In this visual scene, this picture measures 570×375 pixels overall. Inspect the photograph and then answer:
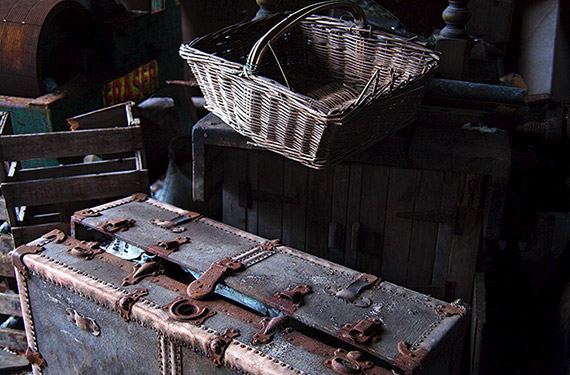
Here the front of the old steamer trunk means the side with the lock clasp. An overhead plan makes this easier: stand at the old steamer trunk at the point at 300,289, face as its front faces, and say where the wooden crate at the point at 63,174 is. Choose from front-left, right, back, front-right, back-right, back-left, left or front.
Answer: right

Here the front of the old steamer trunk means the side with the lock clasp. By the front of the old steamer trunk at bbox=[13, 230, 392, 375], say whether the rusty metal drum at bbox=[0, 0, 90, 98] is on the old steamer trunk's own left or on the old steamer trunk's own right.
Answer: on the old steamer trunk's own right

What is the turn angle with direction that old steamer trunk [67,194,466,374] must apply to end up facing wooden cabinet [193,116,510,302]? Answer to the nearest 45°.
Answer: approximately 180°

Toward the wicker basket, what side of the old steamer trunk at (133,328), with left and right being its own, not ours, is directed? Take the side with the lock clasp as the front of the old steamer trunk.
back

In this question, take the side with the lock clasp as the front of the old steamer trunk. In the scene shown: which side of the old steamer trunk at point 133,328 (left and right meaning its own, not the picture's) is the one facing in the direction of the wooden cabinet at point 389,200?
back

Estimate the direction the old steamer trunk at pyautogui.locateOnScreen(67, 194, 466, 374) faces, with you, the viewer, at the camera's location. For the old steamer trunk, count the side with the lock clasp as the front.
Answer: facing the viewer and to the left of the viewer

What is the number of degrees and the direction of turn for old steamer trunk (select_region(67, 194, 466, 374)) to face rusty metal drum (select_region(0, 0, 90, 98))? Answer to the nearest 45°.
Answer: approximately 90° to its right

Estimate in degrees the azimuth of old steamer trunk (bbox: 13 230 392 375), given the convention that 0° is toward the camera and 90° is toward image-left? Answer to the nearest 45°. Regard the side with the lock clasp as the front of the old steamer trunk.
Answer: approximately 45°
